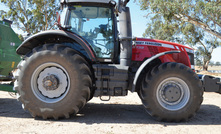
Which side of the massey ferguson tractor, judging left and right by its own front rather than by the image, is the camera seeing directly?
right

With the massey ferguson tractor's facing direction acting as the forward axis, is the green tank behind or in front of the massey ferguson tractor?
behind
